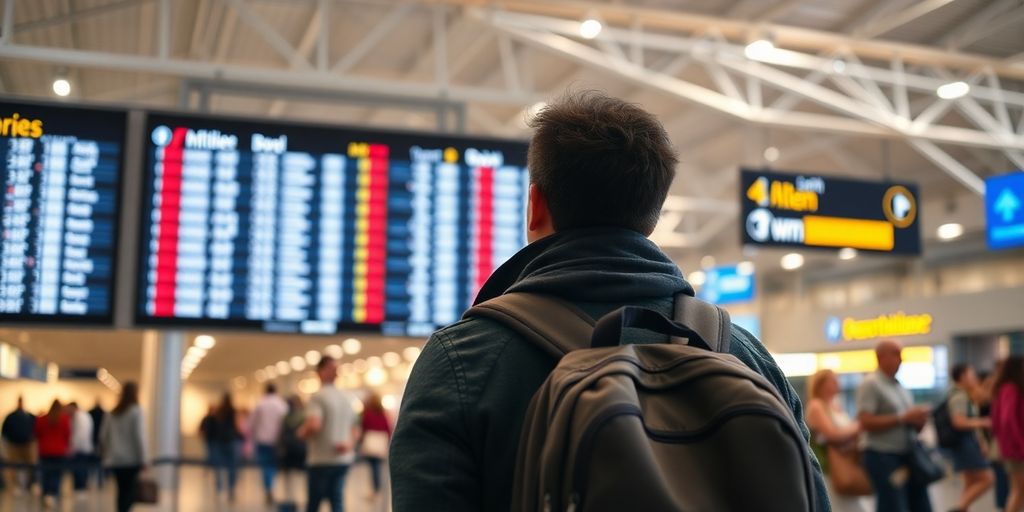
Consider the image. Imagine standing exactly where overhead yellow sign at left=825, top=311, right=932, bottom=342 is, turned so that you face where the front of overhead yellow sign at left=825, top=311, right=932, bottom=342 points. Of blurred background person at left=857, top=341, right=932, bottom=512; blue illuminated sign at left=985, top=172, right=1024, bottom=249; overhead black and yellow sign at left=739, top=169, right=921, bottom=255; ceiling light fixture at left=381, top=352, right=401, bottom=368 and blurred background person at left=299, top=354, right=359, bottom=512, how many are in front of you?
4

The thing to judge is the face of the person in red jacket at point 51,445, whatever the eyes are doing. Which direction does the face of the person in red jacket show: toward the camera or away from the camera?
away from the camera

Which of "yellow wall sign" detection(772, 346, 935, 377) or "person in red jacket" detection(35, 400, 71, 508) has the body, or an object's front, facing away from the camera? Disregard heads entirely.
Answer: the person in red jacket

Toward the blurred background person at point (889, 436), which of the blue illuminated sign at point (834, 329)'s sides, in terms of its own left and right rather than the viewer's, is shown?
front

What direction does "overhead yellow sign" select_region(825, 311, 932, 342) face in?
toward the camera

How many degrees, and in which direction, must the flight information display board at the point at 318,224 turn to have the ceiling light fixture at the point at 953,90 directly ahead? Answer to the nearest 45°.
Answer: approximately 90° to its left

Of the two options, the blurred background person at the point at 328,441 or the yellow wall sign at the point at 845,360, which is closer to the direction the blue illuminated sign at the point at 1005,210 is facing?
the blurred background person

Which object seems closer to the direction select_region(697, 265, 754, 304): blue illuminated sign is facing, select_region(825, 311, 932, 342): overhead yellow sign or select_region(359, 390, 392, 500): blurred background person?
the blurred background person

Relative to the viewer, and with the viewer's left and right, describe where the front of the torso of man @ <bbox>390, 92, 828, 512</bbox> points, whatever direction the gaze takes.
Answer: facing away from the viewer

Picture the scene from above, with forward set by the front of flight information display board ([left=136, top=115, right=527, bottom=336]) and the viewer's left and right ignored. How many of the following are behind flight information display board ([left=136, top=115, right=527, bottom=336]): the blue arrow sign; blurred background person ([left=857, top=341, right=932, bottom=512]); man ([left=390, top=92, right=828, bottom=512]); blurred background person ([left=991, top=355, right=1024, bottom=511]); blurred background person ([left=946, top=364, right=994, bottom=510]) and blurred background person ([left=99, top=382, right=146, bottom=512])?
0

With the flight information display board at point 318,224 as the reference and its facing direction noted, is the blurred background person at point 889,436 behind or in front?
in front

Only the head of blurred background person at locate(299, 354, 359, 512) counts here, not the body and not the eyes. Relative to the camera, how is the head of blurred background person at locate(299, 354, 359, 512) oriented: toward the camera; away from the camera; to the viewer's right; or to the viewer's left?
toward the camera

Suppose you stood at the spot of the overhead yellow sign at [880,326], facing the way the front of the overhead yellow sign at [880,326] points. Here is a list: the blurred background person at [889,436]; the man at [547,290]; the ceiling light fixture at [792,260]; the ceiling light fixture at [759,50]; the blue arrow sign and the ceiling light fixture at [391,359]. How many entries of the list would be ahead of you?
4
